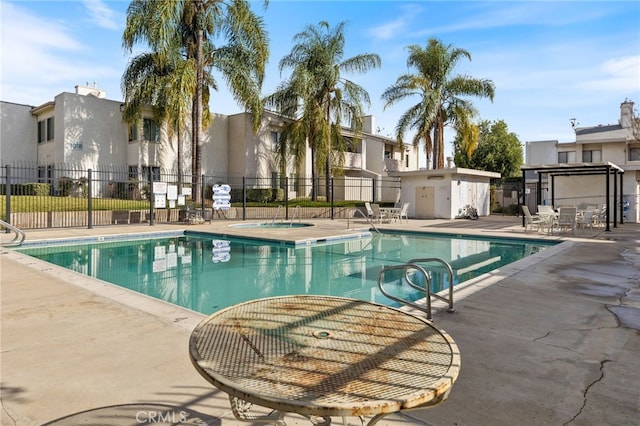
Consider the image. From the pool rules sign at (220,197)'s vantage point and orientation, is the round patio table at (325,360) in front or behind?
in front

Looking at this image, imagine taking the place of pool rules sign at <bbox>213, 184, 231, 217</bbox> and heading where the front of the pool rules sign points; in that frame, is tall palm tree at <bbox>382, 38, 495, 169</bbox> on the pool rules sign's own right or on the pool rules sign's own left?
on the pool rules sign's own left

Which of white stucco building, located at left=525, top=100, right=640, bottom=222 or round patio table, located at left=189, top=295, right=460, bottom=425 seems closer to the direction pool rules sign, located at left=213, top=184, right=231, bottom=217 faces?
the round patio table

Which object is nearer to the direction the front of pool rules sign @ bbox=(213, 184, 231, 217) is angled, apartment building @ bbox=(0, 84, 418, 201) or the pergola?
the pergola

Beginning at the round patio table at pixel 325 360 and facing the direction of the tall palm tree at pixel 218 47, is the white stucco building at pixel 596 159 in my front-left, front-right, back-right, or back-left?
front-right

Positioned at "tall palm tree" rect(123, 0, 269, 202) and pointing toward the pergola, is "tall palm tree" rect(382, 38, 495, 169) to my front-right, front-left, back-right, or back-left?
front-left

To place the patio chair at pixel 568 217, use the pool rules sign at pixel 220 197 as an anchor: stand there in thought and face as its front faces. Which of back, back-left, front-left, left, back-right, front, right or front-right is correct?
front-left

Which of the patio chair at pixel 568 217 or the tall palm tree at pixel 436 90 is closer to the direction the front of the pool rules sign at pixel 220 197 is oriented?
the patio chair

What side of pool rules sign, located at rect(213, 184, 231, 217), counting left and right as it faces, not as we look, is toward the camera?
front

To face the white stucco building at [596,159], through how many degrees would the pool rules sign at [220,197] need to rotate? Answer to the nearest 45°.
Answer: approximately 90° to its left

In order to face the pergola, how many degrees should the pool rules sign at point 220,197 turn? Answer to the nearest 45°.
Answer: approximately 90° to its left
